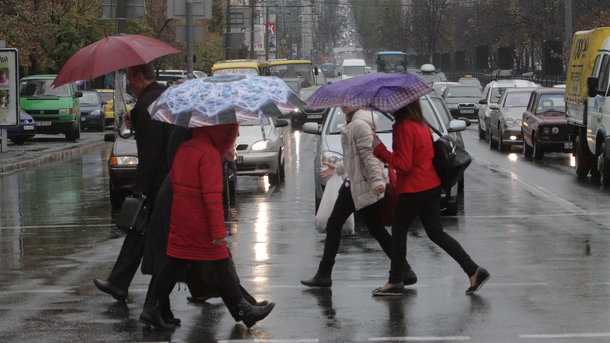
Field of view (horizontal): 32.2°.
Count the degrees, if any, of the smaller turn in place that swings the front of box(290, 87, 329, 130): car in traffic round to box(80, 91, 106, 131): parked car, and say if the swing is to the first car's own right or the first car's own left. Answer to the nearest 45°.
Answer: approximately 90° to the first car's own right

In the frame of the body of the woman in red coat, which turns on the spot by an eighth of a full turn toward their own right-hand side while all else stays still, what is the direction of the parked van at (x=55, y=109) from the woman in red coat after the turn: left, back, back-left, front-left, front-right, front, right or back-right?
back-left

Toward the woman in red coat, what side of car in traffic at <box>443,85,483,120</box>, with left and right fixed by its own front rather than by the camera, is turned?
front

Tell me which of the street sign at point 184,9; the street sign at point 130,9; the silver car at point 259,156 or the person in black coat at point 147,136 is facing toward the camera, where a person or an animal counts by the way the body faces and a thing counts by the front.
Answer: the silver car

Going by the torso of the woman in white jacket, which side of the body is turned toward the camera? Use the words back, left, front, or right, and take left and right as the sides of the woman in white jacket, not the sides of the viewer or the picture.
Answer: left

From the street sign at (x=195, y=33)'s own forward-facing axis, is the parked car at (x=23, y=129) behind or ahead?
ahead

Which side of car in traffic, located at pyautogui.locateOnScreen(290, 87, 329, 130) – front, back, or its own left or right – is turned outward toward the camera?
front

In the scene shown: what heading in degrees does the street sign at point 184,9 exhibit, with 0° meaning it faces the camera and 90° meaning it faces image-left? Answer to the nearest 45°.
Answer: approximately 180°

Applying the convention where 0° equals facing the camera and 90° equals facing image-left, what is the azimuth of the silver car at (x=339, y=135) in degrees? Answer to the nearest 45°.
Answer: approximately 0°

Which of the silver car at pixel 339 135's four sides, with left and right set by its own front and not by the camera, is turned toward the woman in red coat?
front

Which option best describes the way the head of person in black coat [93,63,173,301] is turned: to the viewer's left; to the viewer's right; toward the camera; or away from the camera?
to the viewer's left

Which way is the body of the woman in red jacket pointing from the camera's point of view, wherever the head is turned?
to the viewer's left

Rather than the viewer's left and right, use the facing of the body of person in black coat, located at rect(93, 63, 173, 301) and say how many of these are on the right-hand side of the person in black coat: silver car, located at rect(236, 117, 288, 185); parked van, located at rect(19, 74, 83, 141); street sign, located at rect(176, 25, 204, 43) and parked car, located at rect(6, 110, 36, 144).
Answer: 4

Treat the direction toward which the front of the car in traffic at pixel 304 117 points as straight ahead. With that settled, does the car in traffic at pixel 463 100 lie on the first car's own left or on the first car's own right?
on the first car's own left

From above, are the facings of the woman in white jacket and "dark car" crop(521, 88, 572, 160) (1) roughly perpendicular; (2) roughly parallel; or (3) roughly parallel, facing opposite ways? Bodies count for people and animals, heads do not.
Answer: roughly perpendicular
